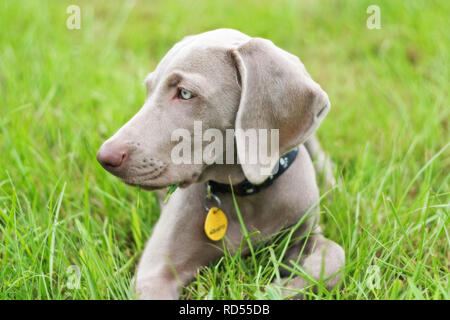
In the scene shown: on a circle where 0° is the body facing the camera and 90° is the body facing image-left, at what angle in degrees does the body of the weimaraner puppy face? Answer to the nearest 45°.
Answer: approximately 45°
